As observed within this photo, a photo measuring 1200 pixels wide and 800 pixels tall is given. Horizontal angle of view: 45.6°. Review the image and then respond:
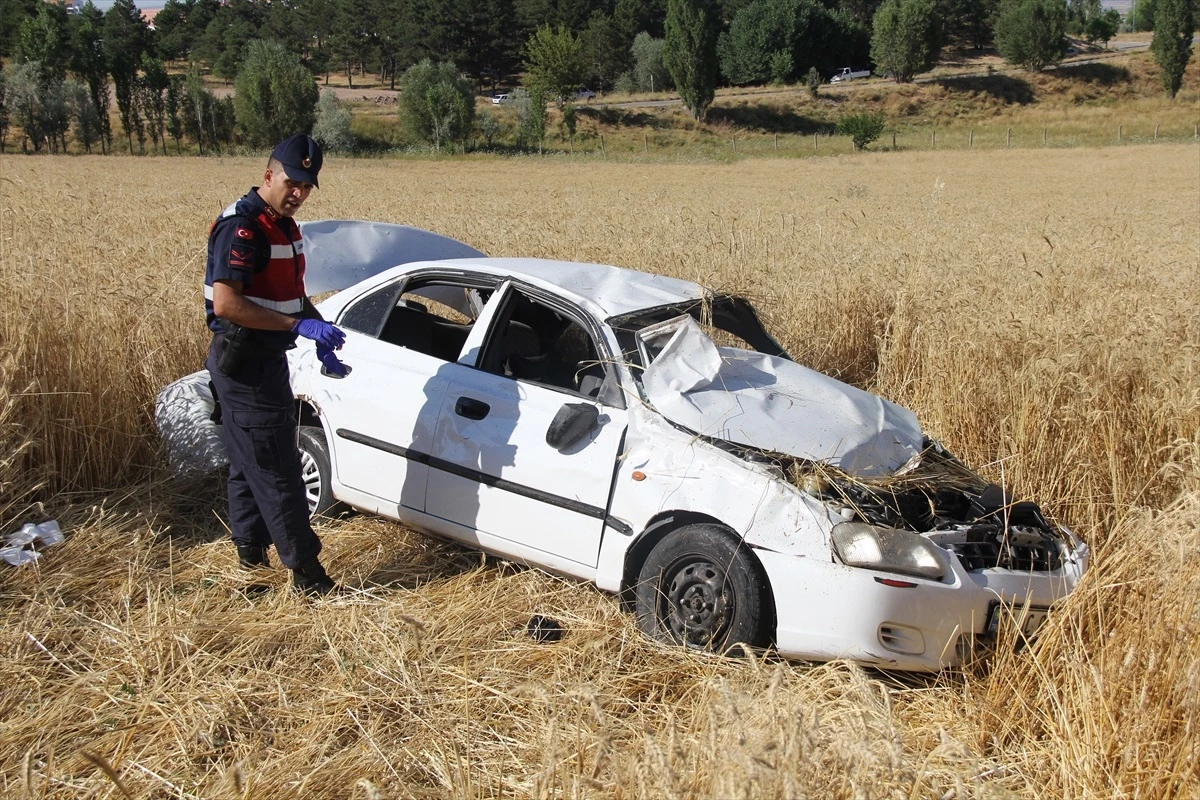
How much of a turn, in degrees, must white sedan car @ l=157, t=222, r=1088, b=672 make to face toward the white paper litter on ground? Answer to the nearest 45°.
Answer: approximately 135° to its right

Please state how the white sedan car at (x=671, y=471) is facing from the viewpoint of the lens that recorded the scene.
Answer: facing the viewer and to the right of the viewer
